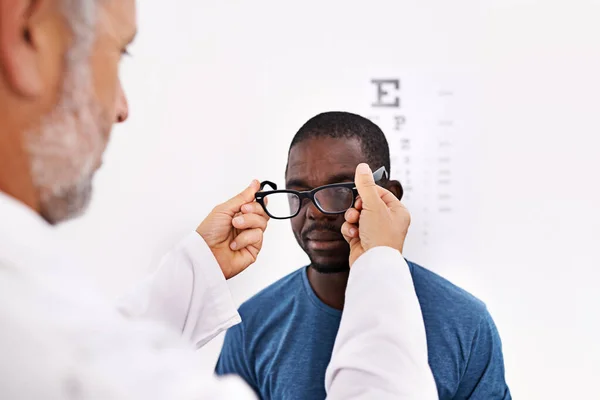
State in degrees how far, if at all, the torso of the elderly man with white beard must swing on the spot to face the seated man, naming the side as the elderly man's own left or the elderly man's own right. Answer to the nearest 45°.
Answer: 0° — they already face them

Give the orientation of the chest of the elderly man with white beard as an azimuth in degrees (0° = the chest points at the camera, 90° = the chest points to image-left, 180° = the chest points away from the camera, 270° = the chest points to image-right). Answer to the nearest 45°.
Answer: approximately 225°

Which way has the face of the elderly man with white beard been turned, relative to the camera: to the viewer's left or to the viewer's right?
to the viewer's right
